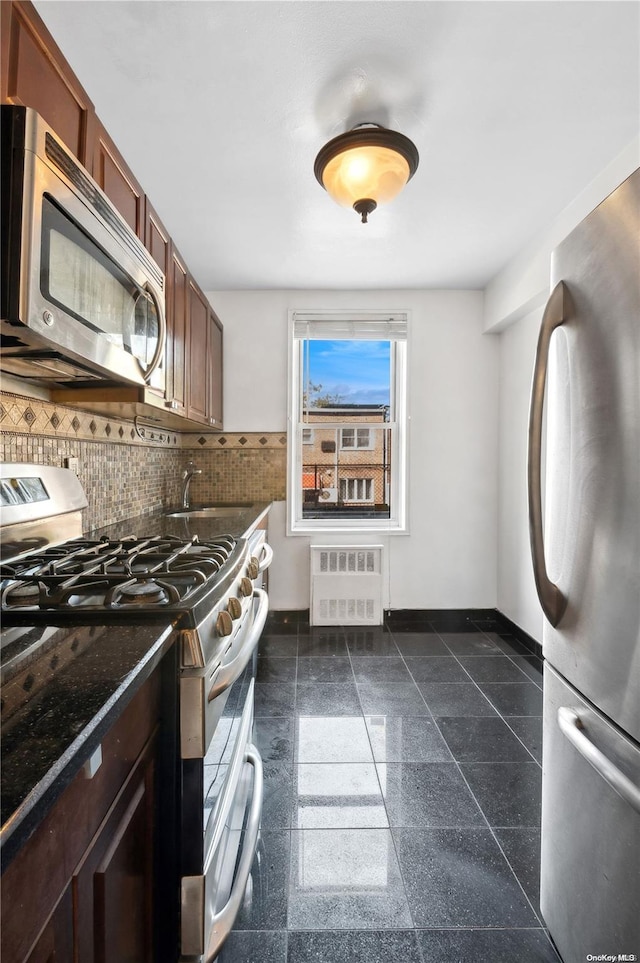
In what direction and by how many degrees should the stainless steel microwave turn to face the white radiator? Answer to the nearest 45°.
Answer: approximately 90° to its left

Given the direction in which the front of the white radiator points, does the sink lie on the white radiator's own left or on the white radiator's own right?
on the white radiator's own right

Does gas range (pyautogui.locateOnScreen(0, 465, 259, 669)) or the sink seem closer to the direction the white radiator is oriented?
the gas range

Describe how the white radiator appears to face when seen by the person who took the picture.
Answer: facing the viewer

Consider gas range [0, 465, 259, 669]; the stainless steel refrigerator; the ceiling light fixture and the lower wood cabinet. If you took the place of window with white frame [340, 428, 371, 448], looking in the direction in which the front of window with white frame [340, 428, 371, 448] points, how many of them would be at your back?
0

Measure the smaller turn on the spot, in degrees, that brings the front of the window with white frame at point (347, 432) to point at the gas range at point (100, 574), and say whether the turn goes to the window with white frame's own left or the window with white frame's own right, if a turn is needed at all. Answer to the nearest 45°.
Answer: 0° — it already faces it

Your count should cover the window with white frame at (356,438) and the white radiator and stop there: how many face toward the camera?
2

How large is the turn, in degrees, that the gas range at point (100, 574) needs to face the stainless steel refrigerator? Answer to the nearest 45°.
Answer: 0° — it already faces it

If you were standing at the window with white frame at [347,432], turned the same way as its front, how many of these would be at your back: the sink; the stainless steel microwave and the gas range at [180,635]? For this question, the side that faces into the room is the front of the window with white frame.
0

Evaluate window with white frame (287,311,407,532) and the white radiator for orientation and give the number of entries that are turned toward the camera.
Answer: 2

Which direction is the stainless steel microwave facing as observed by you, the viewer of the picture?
facing the viewer and to the right of the viewer

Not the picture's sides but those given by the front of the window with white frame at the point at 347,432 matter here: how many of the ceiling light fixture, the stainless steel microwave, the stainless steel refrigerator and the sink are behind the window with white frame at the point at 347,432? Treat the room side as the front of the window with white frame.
0

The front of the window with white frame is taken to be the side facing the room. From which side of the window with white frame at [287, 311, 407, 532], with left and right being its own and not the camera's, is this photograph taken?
front

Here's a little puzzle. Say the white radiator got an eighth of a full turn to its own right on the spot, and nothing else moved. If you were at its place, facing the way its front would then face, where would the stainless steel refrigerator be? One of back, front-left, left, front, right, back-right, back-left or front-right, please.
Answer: front-left

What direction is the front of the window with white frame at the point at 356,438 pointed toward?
toward the camera

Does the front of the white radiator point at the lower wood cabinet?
yes

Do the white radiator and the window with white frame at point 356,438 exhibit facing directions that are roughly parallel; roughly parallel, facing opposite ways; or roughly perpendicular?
roughly parallel

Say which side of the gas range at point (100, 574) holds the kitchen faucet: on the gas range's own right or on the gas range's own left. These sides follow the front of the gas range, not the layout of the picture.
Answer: on the gas range's own left
